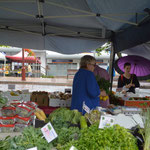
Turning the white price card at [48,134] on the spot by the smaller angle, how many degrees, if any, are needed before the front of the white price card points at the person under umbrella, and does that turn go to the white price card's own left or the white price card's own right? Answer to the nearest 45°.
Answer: approximately 135° to the white price card's own left

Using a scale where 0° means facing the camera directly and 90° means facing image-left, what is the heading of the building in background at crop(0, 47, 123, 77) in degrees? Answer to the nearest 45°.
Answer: approximately 0°

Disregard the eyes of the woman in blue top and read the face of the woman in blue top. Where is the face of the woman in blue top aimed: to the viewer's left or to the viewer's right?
to the viewer's right

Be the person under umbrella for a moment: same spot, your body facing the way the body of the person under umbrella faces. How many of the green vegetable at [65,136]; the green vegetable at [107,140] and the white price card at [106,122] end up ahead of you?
3

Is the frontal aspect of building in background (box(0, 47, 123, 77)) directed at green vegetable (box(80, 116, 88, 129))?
yes
